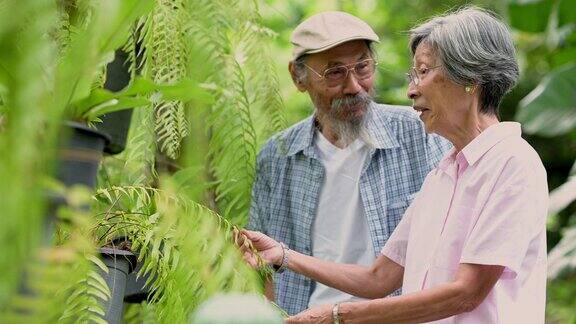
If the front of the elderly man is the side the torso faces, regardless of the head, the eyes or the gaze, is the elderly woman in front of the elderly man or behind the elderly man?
in front

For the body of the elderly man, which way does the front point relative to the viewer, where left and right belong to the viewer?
facing the viewer

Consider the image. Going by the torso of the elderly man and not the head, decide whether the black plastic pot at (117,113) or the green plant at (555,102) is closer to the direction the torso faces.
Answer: the black plastic pot

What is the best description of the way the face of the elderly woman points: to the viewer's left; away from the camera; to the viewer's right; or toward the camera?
to the viewer's left

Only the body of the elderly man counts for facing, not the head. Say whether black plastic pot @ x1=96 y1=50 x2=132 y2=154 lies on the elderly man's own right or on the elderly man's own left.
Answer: on the elderly man's own right

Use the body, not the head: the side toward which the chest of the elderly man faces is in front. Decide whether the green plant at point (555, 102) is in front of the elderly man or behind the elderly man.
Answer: behind

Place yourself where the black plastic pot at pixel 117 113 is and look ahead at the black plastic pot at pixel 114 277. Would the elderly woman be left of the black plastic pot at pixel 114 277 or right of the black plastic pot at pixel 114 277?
left
